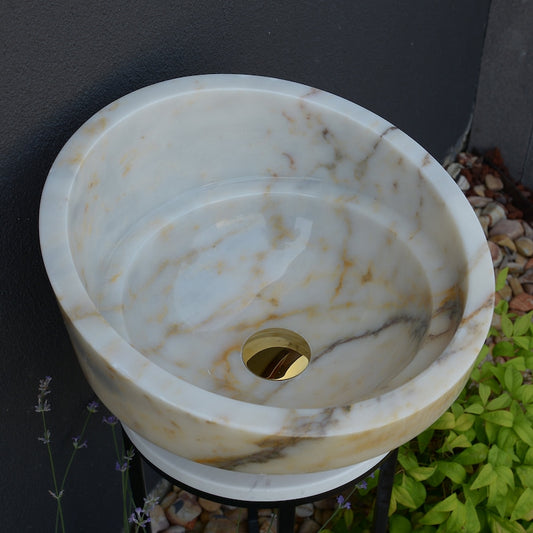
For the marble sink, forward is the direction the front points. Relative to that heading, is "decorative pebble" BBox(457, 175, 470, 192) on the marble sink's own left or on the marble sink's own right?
on the marble sink's own left

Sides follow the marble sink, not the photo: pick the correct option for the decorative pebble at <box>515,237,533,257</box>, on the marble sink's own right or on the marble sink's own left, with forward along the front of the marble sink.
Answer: on the marble sink's own left

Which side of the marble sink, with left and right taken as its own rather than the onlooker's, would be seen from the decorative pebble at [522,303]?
left

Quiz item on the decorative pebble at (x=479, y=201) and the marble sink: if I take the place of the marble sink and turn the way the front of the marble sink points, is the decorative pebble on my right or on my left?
on my left

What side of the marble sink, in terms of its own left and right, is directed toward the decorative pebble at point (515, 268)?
left

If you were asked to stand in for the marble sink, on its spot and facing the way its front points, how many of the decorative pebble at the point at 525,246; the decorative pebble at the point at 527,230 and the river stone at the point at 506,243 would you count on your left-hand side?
3
